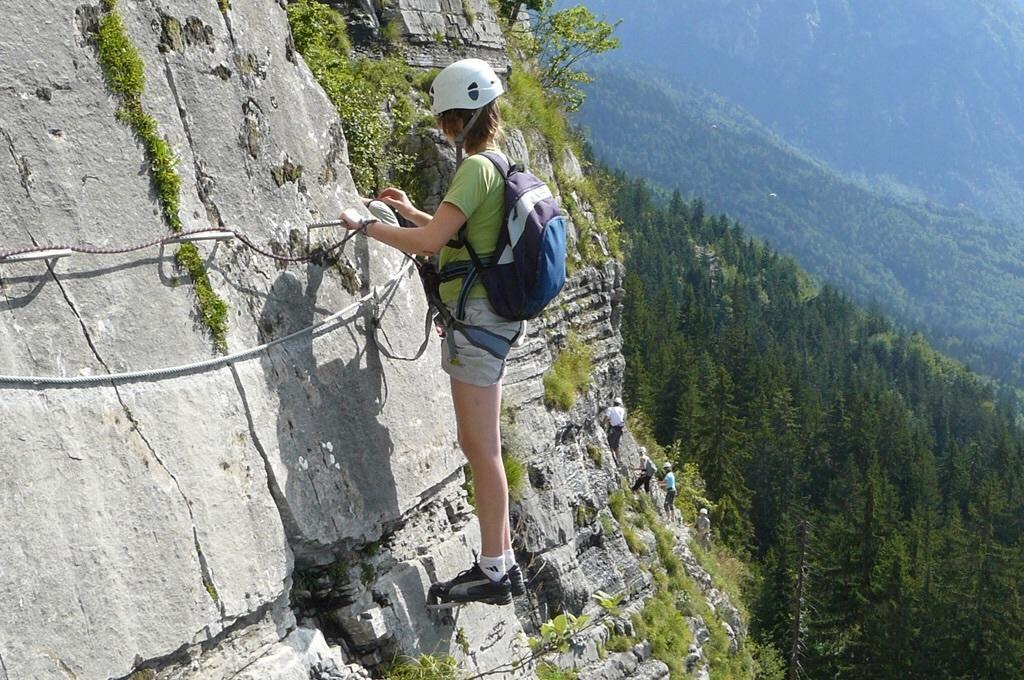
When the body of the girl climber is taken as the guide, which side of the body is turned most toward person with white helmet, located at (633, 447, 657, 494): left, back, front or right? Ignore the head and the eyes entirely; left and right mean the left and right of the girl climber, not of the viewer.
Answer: right

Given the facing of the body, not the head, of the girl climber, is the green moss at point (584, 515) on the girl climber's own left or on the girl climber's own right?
on the girl climber's own right

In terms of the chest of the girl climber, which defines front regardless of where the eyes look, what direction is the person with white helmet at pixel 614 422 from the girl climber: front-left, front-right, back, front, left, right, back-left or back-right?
right

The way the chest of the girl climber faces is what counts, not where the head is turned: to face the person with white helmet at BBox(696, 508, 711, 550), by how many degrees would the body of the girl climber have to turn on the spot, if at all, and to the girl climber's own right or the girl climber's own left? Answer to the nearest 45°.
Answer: approximately 90° to the girl climber's own right

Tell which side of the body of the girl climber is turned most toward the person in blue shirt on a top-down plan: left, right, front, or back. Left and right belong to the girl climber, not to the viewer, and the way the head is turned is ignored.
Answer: right

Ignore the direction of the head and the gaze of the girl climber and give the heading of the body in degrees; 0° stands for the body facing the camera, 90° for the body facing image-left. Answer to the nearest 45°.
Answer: approximately 90°
